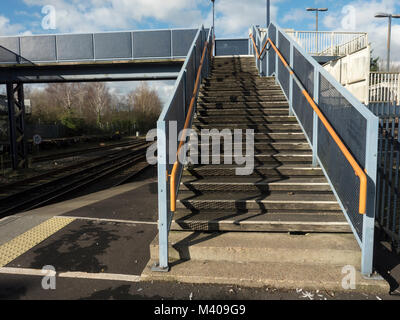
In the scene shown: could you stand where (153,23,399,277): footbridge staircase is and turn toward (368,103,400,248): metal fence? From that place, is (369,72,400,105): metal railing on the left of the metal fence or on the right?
left

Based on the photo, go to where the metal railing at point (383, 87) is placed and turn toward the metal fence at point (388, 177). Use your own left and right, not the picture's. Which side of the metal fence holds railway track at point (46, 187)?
right

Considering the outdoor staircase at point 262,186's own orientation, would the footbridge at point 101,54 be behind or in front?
behind

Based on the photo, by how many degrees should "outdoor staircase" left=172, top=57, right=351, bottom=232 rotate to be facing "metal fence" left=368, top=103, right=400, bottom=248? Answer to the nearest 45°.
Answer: approximately 90° to its left

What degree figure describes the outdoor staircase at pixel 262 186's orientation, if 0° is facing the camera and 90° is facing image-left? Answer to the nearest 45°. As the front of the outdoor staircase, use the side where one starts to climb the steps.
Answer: approximately 0°
